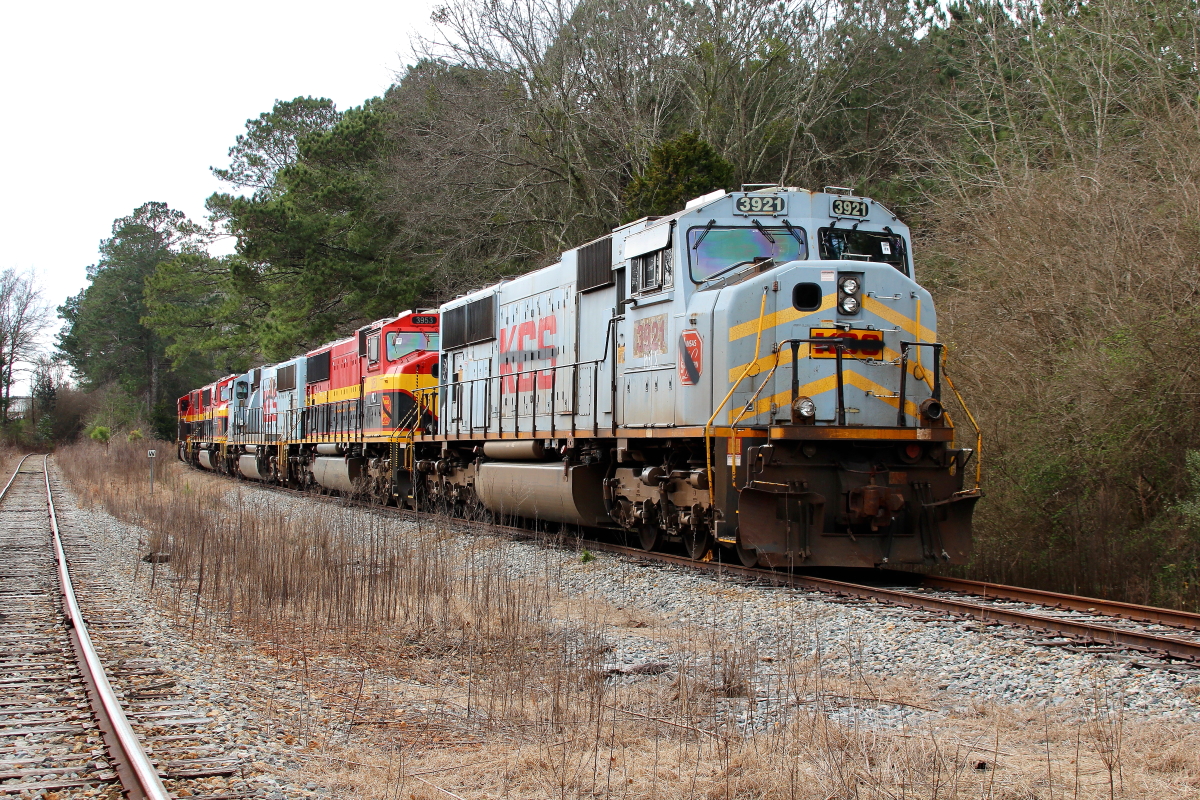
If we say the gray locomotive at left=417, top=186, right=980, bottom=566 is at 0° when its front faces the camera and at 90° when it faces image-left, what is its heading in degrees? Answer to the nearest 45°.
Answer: approximately 315°

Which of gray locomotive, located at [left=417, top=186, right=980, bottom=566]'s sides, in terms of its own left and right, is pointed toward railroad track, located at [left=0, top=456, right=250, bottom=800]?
right
